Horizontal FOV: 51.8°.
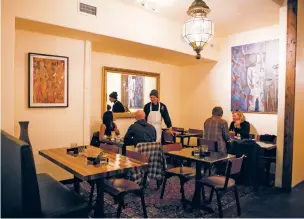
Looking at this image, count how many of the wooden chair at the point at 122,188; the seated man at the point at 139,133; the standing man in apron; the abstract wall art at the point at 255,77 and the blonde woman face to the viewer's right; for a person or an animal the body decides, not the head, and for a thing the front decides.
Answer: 0

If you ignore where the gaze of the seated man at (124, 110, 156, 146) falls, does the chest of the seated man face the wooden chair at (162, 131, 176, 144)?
no

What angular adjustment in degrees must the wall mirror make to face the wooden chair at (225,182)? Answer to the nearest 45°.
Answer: approximately 45° to its right

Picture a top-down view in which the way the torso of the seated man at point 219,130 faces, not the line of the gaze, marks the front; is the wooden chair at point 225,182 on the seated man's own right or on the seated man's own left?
on the seated man's own right

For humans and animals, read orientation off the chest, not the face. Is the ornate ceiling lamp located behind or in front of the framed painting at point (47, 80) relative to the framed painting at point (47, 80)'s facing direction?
in front

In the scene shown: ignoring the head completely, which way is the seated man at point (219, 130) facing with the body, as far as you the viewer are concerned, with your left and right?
facing away from the viewer and to the right of the viewer

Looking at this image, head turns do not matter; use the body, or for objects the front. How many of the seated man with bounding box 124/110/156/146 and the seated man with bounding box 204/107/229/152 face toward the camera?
0

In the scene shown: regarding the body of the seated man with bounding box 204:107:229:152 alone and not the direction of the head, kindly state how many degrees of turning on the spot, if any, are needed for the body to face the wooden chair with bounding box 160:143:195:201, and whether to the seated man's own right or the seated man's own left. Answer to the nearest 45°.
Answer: approximately 180°

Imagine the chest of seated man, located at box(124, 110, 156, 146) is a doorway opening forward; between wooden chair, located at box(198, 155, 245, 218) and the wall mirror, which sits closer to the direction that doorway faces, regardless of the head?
the wall mirror

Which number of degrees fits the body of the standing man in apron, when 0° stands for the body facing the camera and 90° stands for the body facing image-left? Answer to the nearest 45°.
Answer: approximately 45°

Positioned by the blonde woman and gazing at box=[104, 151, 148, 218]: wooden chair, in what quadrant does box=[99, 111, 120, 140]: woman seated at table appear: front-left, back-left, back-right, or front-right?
front-right

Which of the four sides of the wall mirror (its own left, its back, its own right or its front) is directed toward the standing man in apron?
front

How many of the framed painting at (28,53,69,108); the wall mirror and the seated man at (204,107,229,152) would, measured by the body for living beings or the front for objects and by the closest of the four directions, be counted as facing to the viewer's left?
0
